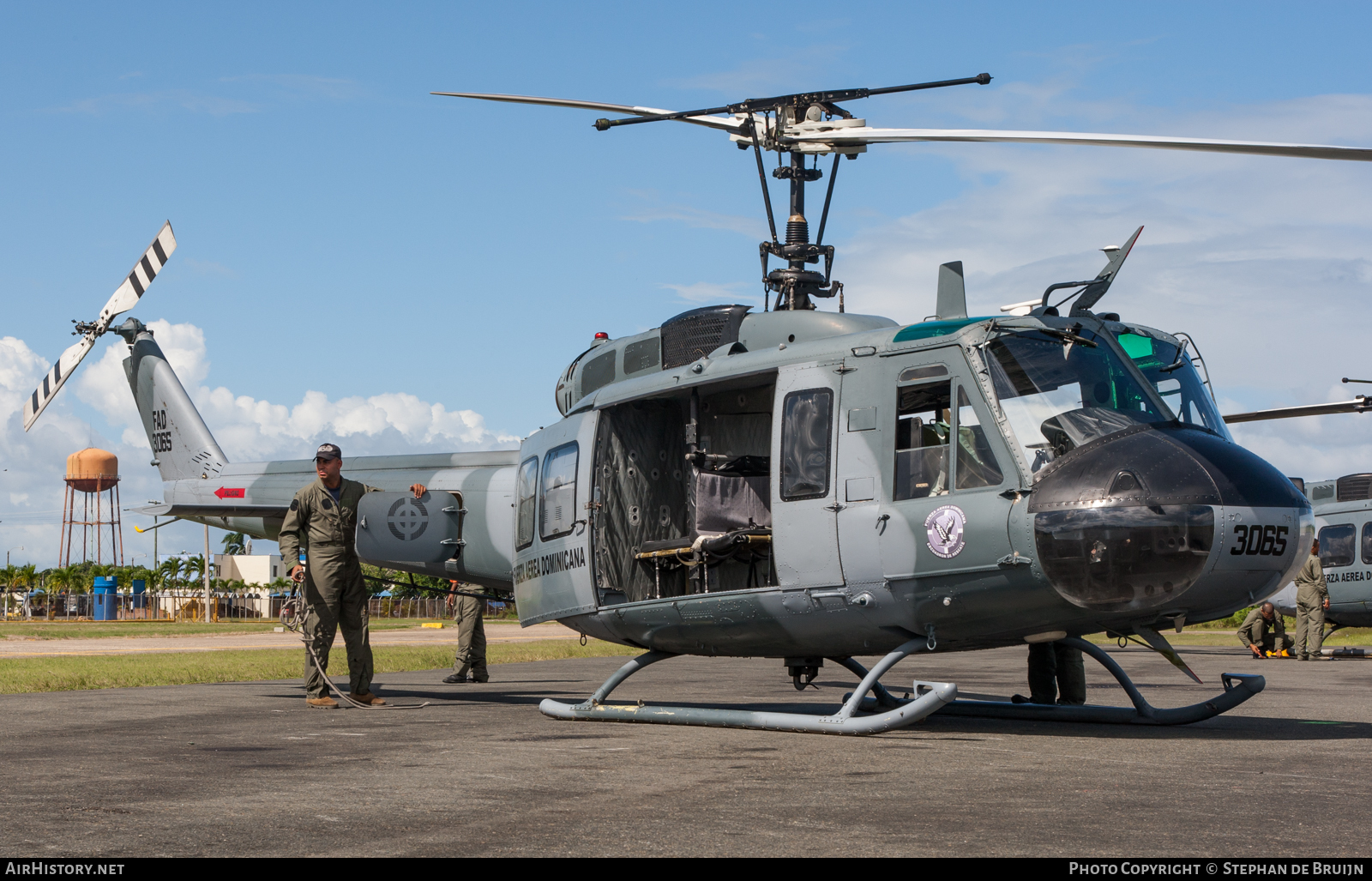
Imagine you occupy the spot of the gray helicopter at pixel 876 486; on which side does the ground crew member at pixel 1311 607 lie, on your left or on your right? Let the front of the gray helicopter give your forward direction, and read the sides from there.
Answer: on your left

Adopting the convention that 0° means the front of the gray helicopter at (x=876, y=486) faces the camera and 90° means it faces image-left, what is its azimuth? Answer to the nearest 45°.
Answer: approximately 315°

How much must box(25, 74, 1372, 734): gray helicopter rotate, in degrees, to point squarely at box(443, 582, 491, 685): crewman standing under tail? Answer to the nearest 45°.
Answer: approximately 180°

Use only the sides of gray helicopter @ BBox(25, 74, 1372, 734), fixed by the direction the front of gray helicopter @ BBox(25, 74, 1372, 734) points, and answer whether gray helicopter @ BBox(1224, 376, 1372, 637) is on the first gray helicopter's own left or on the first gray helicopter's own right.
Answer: on the first gray helicopter's own left
